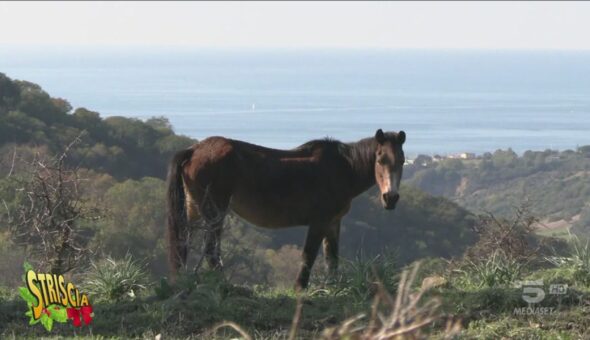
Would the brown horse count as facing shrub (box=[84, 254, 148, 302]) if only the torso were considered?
no

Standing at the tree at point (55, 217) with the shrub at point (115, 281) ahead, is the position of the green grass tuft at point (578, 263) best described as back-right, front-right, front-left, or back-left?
front-left

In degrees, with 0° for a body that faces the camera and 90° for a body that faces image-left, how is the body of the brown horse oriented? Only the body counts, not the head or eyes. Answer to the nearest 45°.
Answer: approximately 270°

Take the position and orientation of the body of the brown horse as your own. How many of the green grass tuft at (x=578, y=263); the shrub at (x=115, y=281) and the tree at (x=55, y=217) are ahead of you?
1

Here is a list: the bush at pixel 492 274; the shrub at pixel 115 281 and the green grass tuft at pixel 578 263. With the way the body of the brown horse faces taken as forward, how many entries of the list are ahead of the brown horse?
2

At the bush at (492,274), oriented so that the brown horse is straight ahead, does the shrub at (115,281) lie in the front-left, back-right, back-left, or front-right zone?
front-left

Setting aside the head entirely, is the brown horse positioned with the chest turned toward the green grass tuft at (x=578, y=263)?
yes

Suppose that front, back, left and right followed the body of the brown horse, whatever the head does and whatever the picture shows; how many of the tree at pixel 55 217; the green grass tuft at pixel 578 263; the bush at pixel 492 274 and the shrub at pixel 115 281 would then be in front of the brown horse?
2

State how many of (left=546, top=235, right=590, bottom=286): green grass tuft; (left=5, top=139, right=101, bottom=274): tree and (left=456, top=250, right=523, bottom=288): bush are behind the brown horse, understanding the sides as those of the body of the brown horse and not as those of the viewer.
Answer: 1

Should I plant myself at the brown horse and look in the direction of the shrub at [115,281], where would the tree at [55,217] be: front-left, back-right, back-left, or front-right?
front-right

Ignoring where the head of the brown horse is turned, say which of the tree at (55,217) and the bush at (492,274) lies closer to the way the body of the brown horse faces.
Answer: the bush

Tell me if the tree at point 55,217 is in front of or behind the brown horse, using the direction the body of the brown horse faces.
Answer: behind

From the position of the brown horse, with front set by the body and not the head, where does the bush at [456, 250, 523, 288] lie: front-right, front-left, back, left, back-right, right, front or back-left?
front
